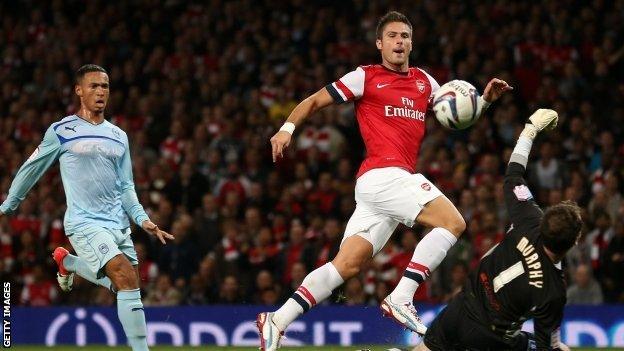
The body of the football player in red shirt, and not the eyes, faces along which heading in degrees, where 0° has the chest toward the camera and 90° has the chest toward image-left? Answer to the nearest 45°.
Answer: approximately 315°

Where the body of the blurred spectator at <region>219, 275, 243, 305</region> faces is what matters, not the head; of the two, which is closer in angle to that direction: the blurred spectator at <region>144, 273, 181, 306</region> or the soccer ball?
the soccer ball

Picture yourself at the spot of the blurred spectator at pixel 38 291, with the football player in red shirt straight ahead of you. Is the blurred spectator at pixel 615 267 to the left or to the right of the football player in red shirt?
left

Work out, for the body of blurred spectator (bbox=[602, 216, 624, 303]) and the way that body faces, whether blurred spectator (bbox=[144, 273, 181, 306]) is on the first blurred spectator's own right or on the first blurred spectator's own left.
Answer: on the first blurred spectator's own right
